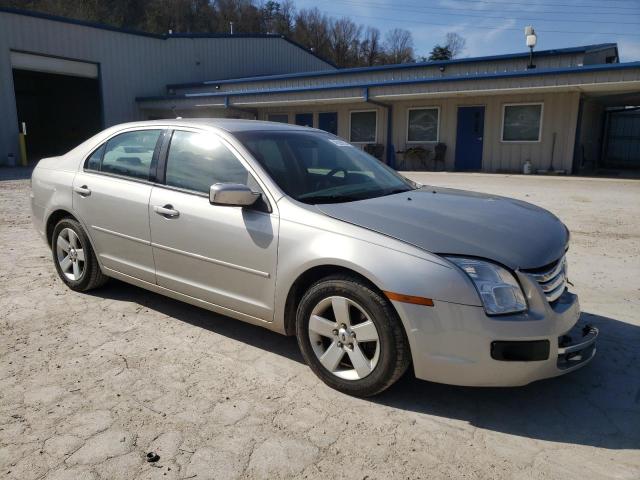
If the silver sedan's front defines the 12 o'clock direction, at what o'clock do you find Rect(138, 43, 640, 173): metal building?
The metal building is roughly at 8 o'clock from the silver sedan.

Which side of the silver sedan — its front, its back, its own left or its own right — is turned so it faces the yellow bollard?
back

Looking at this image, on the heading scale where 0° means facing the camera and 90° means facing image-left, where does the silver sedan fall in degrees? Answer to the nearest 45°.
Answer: approximately 315°

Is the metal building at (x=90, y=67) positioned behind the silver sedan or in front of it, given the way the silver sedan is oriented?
behind

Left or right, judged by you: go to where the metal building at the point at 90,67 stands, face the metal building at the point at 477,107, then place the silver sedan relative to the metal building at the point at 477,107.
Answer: right
